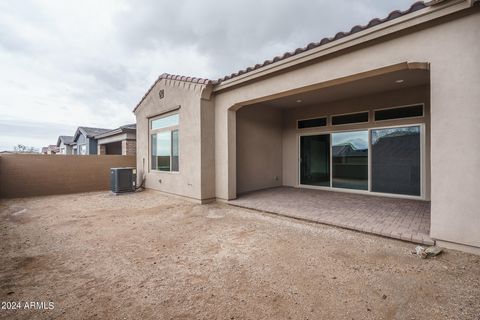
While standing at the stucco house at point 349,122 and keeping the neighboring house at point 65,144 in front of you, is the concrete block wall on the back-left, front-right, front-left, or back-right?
front-left

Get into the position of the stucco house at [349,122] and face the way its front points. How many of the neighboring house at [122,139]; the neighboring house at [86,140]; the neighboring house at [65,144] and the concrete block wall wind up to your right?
0

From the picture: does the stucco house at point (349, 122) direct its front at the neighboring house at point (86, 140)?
no

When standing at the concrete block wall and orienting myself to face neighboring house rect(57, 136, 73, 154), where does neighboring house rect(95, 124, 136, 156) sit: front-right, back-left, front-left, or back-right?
front-right

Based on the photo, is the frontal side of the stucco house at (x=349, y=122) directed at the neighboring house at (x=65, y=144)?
no

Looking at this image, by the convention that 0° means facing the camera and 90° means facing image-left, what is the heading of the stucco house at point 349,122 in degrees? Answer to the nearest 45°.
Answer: approximately 225°
